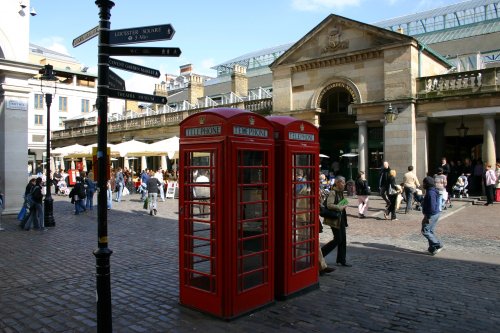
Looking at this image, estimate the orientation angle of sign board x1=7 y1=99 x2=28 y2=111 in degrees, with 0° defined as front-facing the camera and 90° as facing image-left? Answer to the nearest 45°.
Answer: approximately 315°

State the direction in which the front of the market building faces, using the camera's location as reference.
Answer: facing the viewer and to the left of the viewer

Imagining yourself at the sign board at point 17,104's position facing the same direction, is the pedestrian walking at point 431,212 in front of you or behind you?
in front

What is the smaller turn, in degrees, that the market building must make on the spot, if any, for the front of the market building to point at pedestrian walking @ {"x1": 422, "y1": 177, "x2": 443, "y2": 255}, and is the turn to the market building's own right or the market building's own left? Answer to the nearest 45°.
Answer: approximately 45° to the market building's own left

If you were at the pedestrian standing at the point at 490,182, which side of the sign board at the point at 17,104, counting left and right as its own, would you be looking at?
front

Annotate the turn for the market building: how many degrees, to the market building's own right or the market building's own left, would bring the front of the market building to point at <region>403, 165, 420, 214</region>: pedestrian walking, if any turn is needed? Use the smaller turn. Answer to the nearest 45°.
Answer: approximately 45° to the market building's own left
